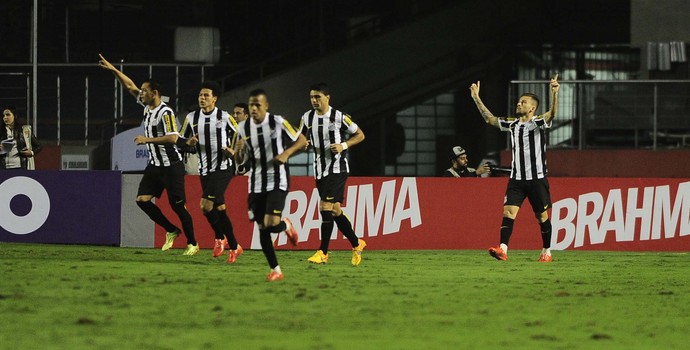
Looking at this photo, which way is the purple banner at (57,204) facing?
toward the camera

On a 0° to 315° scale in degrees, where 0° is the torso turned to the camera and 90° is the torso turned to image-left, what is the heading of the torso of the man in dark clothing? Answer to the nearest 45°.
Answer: approximately 315°

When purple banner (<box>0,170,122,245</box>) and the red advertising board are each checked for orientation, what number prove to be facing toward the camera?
2

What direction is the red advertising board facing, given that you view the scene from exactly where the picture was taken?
facing the viewer

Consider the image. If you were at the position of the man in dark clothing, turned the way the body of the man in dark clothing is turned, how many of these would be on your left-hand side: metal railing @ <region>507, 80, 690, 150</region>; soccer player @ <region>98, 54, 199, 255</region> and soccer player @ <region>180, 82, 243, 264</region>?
1

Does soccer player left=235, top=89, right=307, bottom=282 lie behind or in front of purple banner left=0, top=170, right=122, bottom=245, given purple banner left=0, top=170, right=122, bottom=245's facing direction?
in front

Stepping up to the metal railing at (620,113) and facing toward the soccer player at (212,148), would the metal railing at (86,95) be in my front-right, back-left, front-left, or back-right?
front-right

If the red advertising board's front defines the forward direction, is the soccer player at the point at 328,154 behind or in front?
in front

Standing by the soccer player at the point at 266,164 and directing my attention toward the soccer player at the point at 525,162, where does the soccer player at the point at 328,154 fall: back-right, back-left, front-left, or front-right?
front-left

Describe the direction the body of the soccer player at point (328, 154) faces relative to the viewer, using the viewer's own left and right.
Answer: facing the viewer and to the left of the viewer
